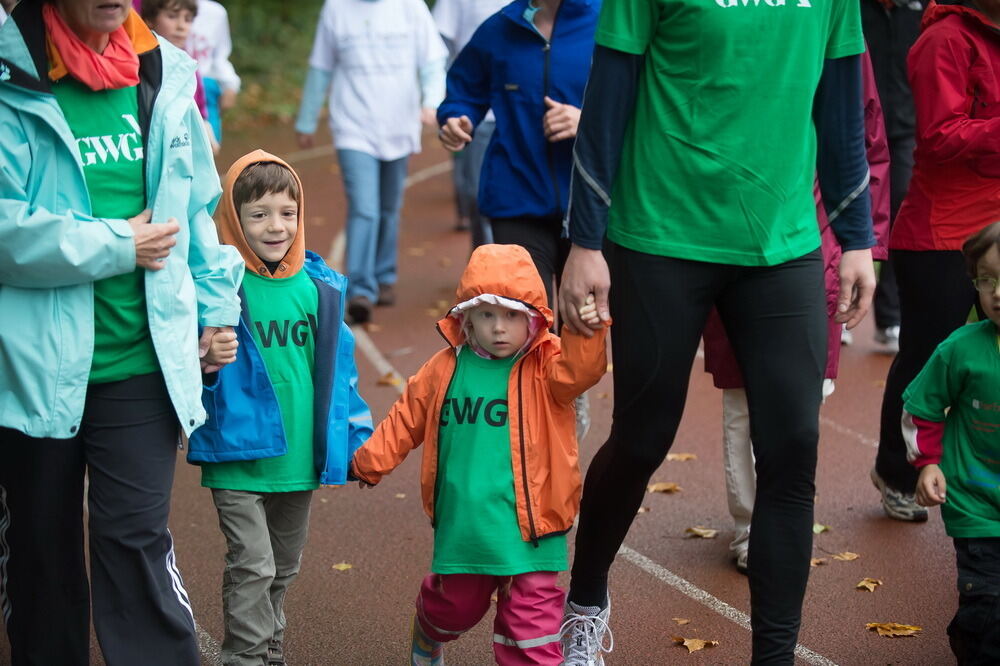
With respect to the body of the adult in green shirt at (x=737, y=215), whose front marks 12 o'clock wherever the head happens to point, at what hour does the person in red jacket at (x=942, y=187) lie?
The person in red jacket is roughly at 7 o'clock from the adult in green shirt.

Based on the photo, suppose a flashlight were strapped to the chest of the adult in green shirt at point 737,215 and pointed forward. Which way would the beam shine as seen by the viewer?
toward the camera

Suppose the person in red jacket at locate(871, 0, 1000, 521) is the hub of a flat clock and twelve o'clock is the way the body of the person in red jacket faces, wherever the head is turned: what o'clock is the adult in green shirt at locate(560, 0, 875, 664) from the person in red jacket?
The adult in green shirt is roughly at 2 o'clock from the person in red jacket.

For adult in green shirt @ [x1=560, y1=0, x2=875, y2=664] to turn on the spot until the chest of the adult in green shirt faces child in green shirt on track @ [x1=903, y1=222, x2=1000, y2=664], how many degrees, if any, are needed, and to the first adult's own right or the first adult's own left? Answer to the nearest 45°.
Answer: approximately 135° to the first adult's own left

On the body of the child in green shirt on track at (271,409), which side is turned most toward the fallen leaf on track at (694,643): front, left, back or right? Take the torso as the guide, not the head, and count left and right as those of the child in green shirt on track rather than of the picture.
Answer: left

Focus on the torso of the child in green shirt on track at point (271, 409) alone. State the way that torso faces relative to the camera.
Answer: toward the camera

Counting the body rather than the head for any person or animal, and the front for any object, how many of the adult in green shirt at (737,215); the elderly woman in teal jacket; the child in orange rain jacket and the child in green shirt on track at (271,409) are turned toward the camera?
4

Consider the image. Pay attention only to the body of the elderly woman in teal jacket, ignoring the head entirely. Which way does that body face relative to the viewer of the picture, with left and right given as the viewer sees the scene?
facing the viewer

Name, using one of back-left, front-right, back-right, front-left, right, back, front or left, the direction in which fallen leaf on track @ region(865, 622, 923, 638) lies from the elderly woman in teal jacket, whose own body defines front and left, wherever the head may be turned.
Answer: left

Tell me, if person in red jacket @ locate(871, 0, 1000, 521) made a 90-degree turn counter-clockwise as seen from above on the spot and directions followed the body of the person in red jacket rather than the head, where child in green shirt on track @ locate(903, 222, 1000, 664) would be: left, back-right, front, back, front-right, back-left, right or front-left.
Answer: back-right

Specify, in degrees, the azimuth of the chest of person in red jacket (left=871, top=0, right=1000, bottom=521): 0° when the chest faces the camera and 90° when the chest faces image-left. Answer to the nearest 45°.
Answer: approximately 315°
